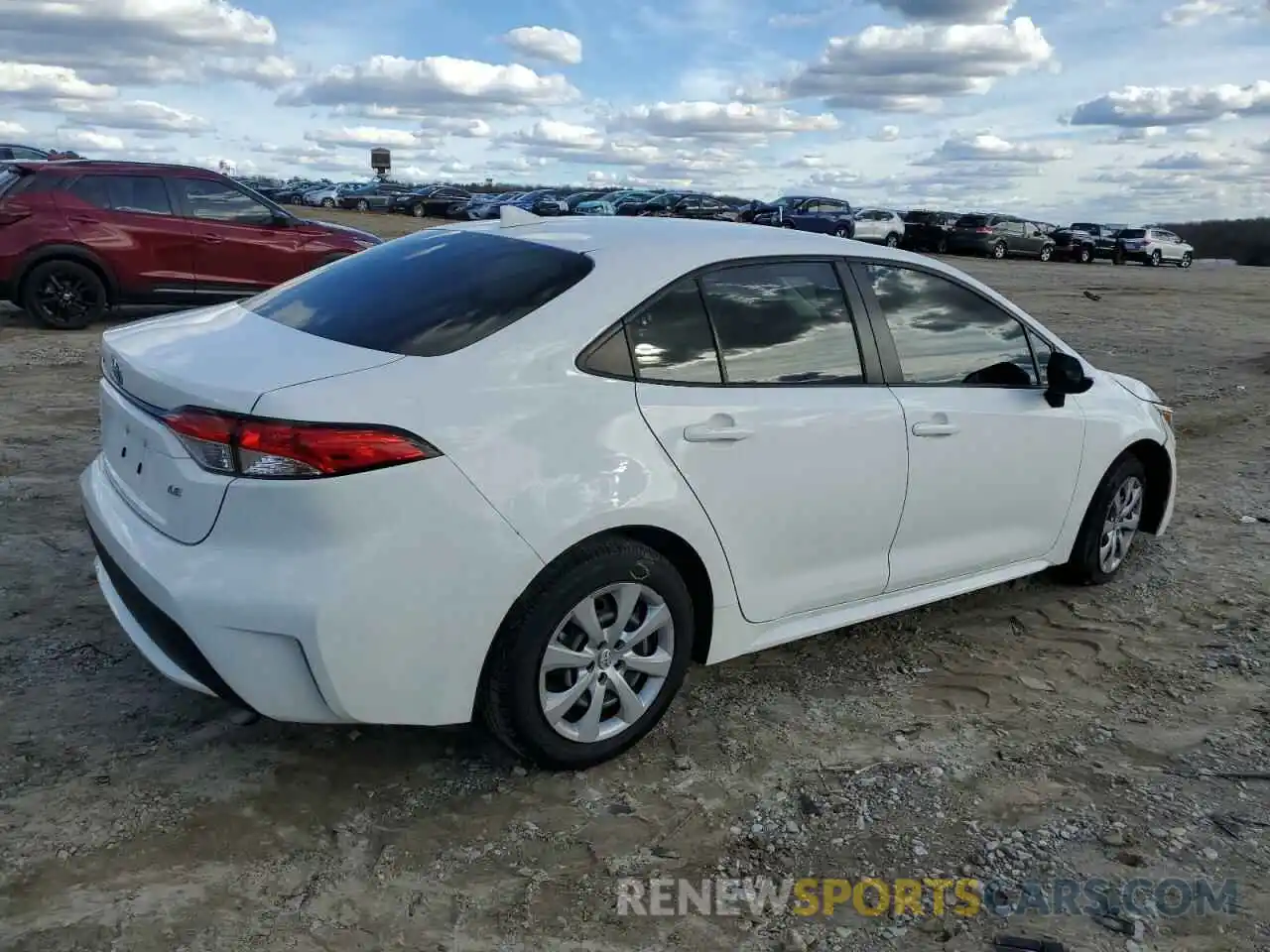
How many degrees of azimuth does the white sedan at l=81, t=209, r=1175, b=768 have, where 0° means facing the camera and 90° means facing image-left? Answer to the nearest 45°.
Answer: approximately 225°

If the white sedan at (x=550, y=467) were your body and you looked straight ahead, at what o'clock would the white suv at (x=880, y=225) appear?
The white suv is roughly at 11 o'clock from the white sedan.

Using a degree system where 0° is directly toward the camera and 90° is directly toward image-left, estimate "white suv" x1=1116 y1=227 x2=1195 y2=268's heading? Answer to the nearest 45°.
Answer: approximately 225°

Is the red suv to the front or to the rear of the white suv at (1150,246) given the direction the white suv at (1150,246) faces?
to the rear

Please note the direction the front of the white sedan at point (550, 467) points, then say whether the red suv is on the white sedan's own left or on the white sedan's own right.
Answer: on the white sedan's own left

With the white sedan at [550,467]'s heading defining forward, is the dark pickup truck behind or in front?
in front

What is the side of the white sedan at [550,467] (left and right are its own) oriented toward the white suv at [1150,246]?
front

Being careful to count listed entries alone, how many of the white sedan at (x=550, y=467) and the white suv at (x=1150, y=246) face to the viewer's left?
0
